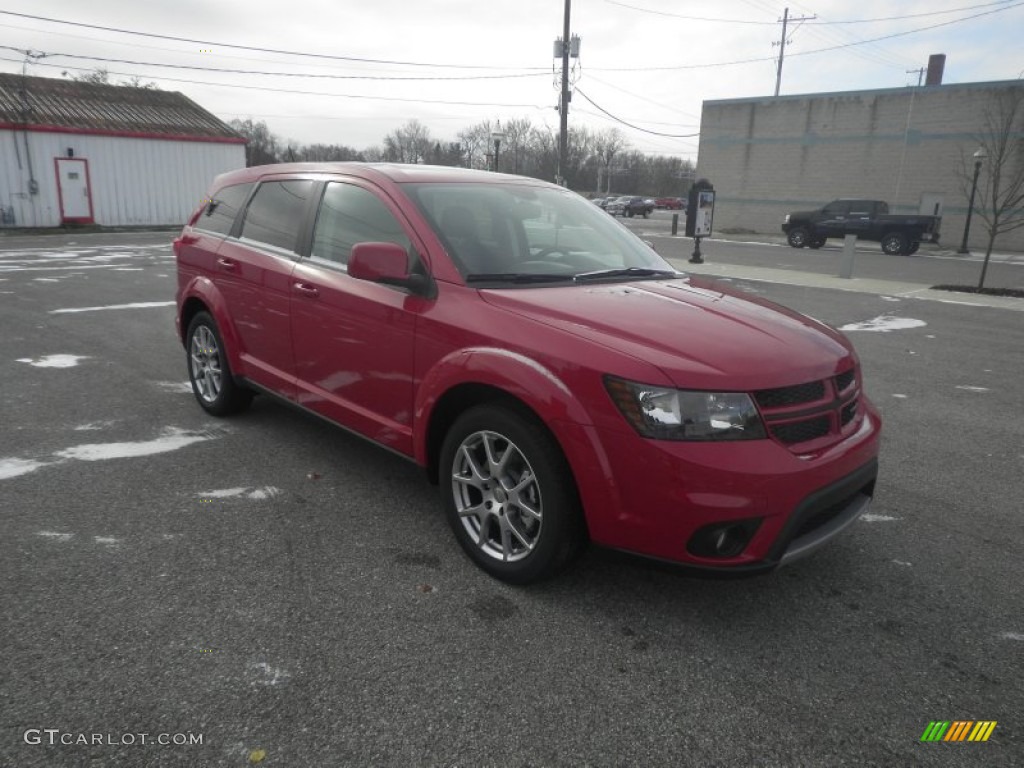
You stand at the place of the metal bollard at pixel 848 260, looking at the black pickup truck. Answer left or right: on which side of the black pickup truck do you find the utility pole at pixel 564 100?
left

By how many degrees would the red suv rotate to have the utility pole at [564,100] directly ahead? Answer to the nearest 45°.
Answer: approximately 135° to its left

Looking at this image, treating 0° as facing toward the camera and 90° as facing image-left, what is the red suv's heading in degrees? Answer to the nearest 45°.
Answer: approximately 315°

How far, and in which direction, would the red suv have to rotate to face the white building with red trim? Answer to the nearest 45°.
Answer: approximately 180°

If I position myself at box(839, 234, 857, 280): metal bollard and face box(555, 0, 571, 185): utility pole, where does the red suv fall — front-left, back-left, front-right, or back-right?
back-left

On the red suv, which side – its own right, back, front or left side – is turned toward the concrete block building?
left

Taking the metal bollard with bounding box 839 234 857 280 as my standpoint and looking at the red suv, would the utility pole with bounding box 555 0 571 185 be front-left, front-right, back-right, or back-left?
back-right

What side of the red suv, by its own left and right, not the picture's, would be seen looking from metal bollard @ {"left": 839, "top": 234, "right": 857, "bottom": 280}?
left

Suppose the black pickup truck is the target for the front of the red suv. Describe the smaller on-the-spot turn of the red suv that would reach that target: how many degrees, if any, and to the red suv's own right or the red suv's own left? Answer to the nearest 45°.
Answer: approximately 90° to the red suv's own left
